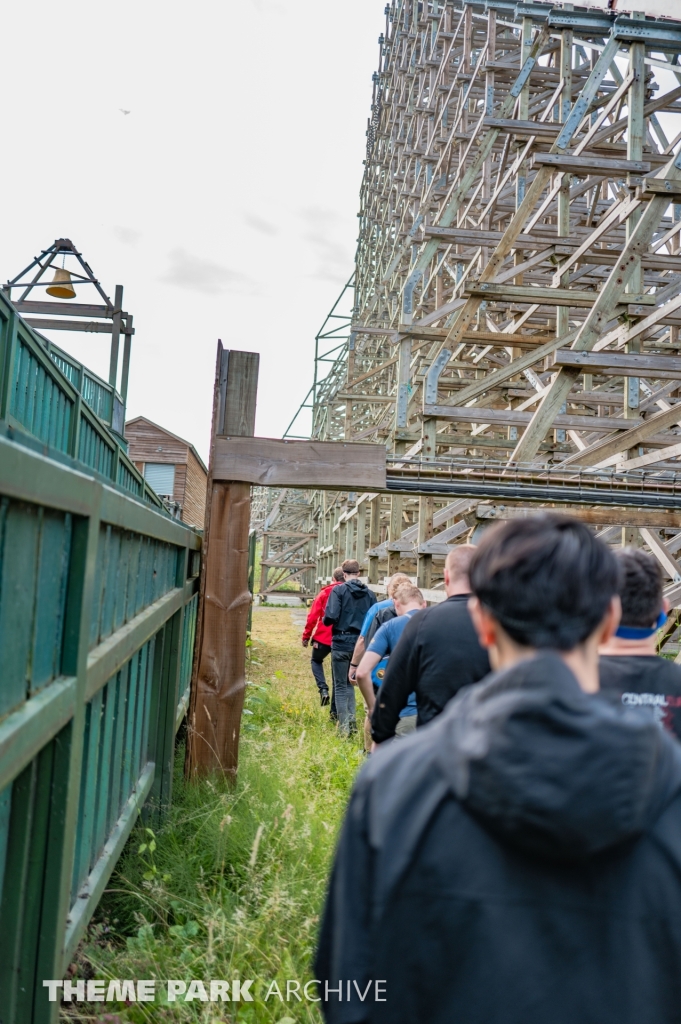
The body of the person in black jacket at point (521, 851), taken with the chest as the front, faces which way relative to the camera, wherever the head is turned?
away from the camera

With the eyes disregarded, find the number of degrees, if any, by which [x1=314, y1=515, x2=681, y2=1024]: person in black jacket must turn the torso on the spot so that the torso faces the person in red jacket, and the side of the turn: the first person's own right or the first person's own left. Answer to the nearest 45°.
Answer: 0° — they already face them

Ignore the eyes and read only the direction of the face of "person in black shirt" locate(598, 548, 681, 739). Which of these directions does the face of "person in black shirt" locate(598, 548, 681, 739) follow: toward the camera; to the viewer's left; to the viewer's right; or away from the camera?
away from the camera

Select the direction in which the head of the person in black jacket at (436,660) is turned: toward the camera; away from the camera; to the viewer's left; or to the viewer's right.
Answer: away from the camera

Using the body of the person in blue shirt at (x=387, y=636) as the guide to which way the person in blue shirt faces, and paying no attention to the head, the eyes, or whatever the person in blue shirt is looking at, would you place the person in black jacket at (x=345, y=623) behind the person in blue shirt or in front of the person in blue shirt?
in front

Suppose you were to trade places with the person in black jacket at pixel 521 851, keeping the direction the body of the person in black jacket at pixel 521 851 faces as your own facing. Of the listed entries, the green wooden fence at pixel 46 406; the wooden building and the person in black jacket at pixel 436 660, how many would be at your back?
0

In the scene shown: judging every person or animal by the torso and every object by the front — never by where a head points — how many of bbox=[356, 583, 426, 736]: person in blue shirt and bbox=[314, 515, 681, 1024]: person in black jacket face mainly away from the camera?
2

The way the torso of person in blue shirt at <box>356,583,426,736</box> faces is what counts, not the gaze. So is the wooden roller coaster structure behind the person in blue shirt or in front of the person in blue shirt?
in front

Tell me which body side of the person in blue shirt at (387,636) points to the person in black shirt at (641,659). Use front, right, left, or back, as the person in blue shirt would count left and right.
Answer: back

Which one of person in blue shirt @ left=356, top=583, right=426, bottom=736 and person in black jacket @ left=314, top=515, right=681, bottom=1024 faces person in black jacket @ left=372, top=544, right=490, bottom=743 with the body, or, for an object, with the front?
person in black jacket @ left=314, top=515, right=681, bottom=1024

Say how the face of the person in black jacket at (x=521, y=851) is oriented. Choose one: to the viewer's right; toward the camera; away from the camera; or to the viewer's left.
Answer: away from the camera

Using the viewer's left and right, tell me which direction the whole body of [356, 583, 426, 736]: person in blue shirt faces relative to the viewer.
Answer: facing away from the viewer

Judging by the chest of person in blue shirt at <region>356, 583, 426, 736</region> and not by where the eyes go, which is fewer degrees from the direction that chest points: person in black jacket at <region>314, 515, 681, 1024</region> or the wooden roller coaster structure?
the wooden roller coaster structure

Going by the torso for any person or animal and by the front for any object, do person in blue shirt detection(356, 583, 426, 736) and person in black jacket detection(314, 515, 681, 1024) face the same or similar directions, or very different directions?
same or similar directions

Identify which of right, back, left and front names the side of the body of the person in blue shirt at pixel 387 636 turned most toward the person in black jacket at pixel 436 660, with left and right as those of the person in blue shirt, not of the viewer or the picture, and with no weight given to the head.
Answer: back

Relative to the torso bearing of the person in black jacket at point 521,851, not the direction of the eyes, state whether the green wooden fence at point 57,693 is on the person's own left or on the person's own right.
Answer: on the person's own left
